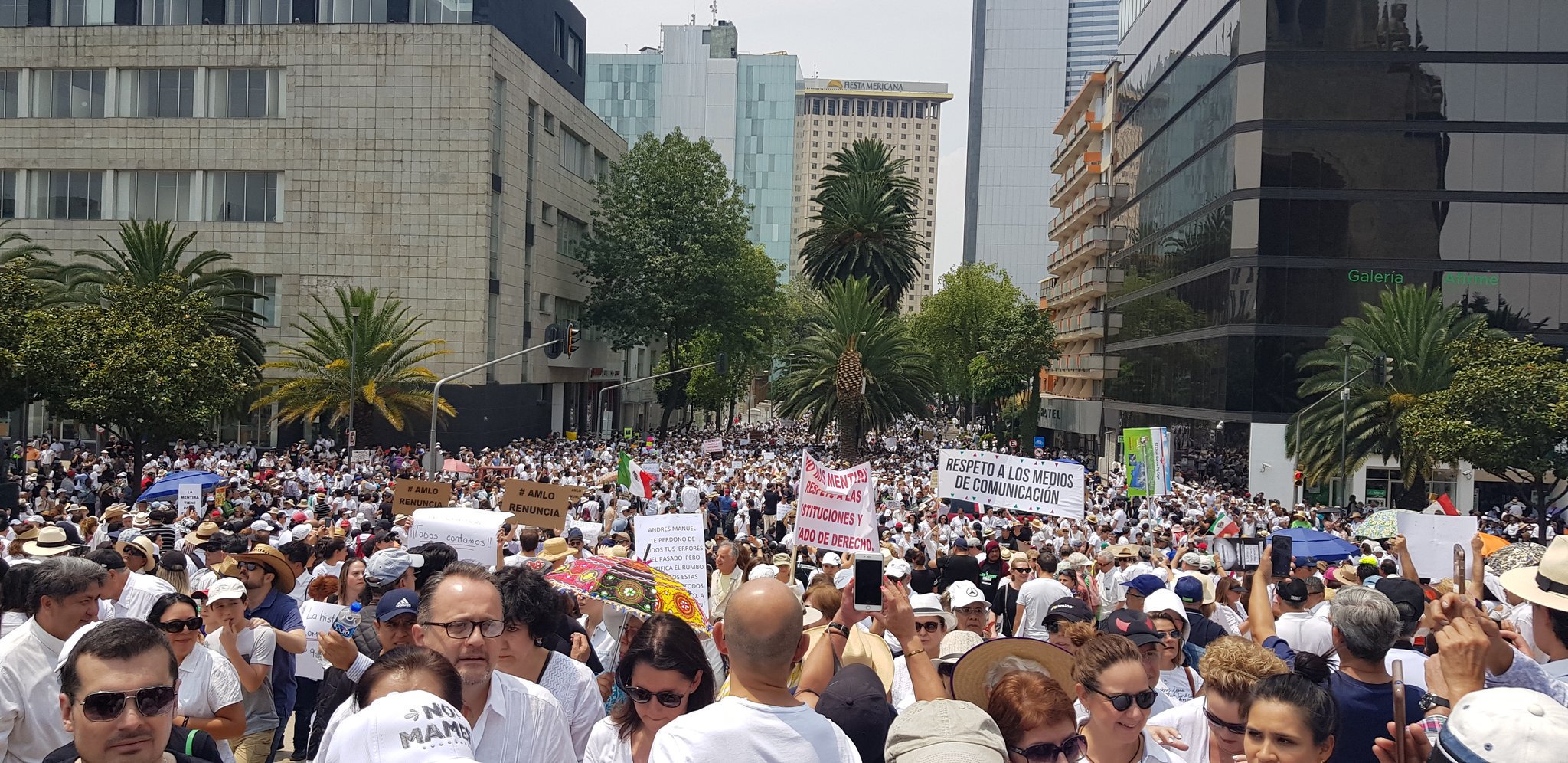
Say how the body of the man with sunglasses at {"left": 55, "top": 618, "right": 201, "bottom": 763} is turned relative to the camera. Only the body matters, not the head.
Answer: toward the camera

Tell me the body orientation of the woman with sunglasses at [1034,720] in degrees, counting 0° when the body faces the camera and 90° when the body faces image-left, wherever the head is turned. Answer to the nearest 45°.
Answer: approximately 315°

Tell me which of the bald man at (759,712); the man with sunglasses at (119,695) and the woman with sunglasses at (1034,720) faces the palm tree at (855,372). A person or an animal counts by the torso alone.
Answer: the bald man

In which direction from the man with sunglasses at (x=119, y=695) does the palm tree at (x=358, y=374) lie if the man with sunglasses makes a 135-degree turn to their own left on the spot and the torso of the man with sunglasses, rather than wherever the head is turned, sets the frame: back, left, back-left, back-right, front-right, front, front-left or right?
front-left

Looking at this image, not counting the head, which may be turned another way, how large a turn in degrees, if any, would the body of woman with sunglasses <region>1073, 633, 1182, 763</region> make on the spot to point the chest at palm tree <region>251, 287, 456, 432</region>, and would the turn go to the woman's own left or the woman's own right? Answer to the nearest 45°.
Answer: approximately 180°

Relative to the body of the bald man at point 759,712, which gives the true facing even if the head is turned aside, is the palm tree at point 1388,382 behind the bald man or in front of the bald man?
in front

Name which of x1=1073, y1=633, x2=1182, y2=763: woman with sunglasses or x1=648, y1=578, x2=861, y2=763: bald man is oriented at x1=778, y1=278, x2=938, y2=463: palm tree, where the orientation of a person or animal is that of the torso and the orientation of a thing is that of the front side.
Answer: the bald man

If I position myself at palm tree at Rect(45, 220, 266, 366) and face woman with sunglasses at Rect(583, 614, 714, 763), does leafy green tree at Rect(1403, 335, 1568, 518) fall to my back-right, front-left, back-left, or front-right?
front-left

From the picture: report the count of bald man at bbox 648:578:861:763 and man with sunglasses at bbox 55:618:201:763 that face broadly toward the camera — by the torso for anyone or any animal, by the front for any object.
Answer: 1

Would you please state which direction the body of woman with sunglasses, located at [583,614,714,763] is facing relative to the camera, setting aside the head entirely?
toward the camera

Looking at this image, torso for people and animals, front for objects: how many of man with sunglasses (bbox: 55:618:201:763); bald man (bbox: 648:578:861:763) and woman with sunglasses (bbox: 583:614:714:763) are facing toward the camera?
2

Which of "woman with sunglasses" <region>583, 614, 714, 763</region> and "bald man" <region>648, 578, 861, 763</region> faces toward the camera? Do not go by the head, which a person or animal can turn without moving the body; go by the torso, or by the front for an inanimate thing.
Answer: the woman with sunglasses

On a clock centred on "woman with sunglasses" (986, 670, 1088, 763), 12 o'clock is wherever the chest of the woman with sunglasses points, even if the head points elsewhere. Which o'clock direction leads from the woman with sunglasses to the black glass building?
The black glass building is roughly at 8 o'clock from the woman with sunglasses.

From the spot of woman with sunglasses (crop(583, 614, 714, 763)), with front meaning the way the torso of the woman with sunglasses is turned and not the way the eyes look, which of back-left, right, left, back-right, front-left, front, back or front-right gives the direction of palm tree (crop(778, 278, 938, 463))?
back

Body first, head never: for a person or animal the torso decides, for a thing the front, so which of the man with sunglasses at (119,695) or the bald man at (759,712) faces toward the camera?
the man with sunglasses

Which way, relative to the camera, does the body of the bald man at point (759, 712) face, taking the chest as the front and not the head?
away from the camera
